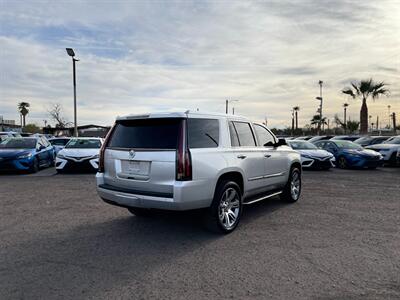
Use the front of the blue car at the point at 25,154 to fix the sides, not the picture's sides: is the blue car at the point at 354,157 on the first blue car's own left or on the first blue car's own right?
on the first blue car's own left

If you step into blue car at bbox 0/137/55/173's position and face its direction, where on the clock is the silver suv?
The silver suv is roughly at 10 o'clock from the blue car.

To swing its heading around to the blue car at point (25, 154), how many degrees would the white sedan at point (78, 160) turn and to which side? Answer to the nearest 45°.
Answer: approximately 135° to its right

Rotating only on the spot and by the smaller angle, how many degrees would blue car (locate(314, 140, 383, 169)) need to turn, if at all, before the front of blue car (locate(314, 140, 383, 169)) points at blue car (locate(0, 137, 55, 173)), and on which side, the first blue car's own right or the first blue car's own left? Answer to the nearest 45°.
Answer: approximately 90° to the first blue car's own right

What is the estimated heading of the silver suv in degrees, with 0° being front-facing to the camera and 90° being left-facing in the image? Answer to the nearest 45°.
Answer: approximately 225°

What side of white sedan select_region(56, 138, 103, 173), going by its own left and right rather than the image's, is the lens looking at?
front

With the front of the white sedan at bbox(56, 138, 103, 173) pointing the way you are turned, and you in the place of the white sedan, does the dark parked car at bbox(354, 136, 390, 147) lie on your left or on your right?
on your left

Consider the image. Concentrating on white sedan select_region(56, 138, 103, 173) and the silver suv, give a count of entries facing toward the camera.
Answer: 1

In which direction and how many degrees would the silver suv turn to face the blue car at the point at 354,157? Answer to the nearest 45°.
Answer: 0° — it already faces it

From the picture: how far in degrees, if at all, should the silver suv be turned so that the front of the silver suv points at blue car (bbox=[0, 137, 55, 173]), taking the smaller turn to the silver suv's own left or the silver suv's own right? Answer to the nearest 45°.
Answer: approximately 90° to the silver suv's own left

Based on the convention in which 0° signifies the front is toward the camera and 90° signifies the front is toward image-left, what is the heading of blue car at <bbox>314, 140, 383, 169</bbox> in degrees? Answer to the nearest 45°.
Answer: approximately 315°

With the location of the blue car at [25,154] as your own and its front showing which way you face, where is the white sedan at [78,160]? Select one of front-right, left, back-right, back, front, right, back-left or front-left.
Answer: left
